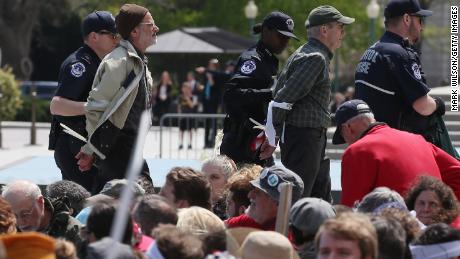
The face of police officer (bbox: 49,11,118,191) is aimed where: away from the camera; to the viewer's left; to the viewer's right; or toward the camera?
to the viewer's right

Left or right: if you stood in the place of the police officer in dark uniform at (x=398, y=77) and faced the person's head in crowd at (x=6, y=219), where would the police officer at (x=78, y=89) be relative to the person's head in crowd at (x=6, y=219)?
right

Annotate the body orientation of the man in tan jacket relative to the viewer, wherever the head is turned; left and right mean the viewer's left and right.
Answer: facing to the right of the viewer

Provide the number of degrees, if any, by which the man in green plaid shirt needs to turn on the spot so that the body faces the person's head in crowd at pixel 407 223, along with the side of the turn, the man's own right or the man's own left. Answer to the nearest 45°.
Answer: approximately 90° to the man's own right

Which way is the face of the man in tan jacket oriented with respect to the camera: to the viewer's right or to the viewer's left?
to the viewer's right

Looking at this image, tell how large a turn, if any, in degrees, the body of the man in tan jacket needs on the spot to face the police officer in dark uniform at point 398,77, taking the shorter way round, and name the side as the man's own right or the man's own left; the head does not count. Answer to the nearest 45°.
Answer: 0° — they already face them
